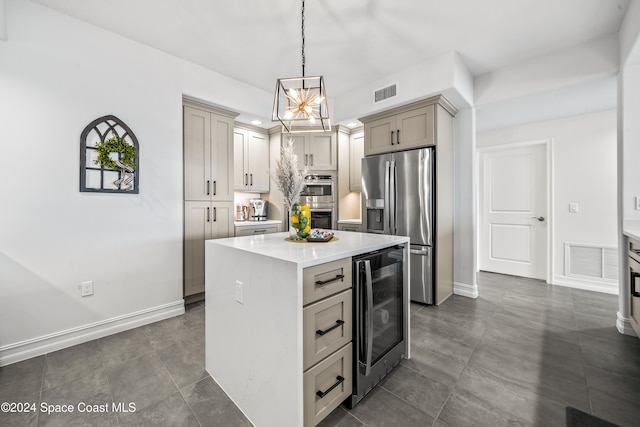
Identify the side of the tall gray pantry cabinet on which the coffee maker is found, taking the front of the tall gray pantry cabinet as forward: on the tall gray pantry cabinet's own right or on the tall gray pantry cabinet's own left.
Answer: on the tall gray pantry cabinet's own left

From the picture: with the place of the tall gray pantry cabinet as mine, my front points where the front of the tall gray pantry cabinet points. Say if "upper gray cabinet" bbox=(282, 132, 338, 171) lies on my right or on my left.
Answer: on my left

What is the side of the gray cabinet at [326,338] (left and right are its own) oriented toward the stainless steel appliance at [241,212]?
back

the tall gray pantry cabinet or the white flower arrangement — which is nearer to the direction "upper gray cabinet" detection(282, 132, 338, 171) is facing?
the white flower arrangement

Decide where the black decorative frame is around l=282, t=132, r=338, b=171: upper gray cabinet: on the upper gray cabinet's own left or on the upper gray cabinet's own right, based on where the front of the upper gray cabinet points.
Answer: on the upper gray cabinet's own right

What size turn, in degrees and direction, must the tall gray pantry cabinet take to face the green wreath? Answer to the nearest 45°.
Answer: approximately 90° to its right

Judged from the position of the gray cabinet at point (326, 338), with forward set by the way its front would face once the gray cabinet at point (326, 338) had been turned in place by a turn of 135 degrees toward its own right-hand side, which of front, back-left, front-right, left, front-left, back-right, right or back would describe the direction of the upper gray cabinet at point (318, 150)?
right

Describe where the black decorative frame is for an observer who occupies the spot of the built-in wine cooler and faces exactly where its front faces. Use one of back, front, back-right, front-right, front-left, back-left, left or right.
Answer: back-right

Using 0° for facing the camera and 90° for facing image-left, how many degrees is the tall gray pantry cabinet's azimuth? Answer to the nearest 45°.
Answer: approximately 315°
